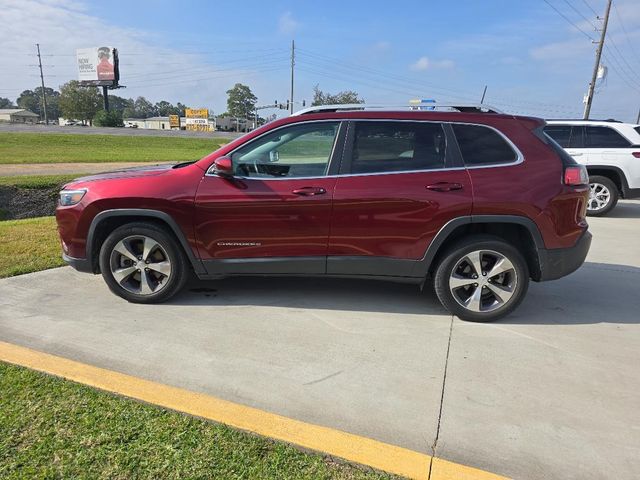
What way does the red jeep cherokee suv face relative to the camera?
to the viewer's left

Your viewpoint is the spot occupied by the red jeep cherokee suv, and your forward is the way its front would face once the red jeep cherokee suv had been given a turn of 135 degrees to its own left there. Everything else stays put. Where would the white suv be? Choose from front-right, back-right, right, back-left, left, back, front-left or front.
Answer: left

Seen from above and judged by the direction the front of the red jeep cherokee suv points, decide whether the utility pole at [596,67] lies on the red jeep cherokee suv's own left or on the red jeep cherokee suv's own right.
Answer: on the red jeep cherokee suv's own right
